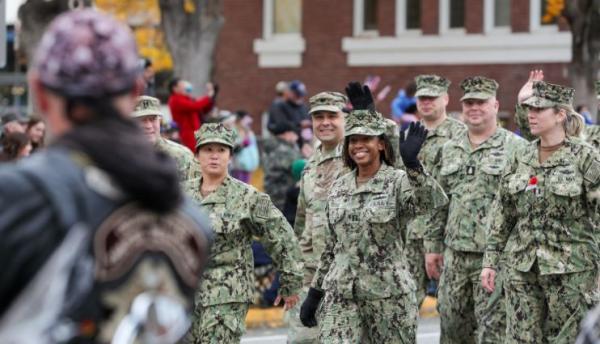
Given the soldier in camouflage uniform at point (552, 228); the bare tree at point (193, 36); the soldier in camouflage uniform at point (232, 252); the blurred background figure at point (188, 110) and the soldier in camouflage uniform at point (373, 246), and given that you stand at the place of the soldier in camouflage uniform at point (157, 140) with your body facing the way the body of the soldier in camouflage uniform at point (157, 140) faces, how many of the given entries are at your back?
2

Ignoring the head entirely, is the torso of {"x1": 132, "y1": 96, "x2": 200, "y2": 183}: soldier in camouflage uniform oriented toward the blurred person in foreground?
yes

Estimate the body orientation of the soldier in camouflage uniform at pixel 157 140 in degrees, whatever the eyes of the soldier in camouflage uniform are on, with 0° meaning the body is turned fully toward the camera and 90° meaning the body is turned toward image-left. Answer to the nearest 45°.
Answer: approximately 0°

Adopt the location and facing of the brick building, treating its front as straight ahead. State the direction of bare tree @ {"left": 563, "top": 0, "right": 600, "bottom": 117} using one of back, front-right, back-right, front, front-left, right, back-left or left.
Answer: front-left

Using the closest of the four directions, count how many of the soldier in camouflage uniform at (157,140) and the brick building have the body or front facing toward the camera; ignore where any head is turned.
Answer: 2

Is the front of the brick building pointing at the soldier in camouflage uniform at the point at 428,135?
yes

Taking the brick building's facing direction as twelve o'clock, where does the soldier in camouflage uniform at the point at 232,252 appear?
The soldier in camouflage uniform is roughly at 12 o'clock from the brick building.

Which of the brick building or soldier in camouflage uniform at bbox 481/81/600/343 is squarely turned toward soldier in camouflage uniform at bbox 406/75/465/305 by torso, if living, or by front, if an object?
the brick building

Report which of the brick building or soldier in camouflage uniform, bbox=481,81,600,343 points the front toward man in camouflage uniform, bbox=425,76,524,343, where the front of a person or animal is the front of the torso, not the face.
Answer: the brick building

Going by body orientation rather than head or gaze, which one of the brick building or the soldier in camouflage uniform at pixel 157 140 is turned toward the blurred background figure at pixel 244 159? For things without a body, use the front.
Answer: the brick building

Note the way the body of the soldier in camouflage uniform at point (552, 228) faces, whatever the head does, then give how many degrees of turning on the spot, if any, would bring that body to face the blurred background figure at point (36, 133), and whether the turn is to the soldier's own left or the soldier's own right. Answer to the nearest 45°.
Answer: approximately 90° to the soldier's own right

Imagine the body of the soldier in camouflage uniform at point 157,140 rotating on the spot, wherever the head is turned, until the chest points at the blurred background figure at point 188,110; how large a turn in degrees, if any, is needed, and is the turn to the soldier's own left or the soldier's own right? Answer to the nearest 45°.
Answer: approximately 180°
